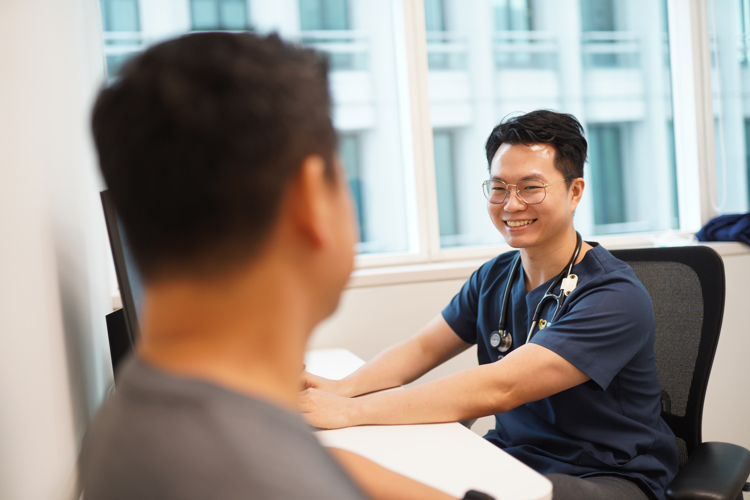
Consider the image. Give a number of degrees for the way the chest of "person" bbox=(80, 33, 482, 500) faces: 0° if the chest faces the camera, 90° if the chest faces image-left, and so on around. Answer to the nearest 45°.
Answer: approximately 225°

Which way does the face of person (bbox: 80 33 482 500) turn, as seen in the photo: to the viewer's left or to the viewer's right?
to the viewer's right

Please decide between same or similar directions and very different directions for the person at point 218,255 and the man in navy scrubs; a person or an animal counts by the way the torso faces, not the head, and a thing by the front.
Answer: very different directions

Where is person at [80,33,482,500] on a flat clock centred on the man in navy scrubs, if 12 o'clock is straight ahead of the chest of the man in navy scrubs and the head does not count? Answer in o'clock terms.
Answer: The person is roughly at 11 o'clock from the man in navy scrubs.

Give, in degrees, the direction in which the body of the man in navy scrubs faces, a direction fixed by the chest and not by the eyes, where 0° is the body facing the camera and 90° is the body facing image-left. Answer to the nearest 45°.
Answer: approximately 45°
